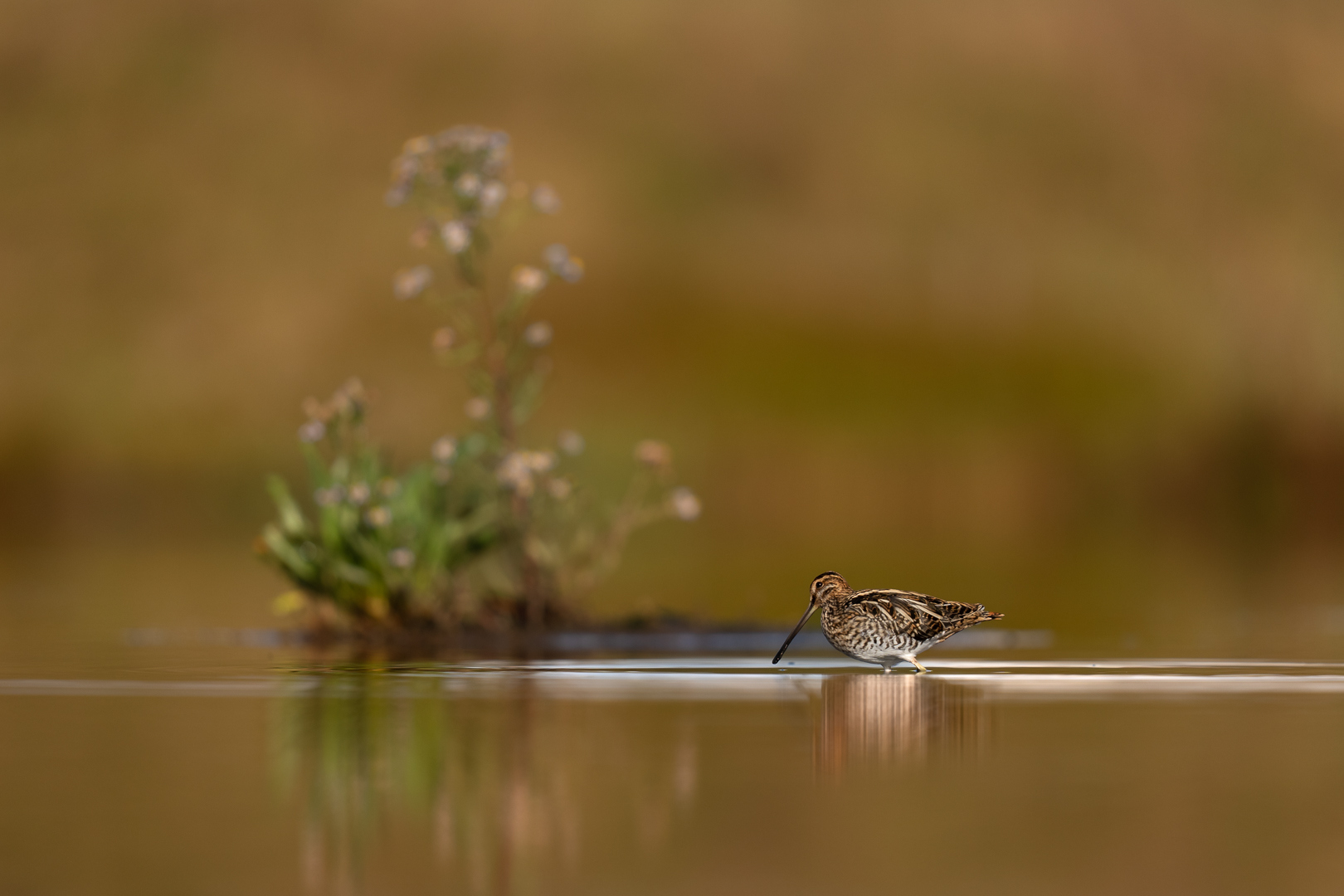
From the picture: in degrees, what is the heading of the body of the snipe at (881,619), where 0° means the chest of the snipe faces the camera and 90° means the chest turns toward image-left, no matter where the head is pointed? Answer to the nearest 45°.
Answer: approximately 90°

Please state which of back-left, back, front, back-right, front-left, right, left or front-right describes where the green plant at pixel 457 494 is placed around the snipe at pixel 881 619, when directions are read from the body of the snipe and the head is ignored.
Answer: front-right
